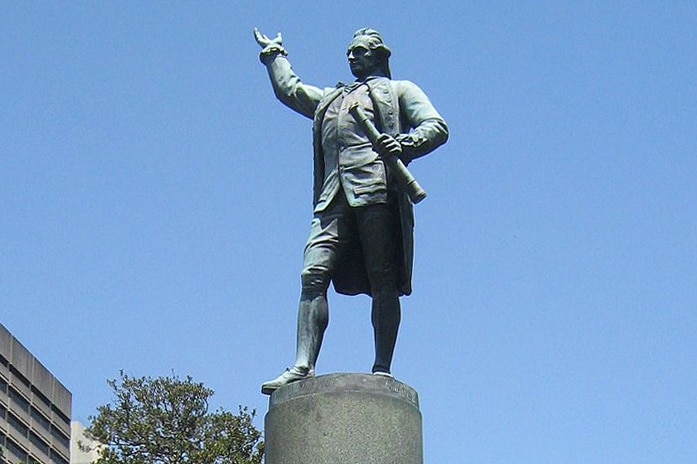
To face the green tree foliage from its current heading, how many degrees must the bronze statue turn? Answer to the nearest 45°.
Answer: approximately 135° to its right

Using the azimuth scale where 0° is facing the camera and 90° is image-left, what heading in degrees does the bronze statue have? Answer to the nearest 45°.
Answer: approximately 45°
